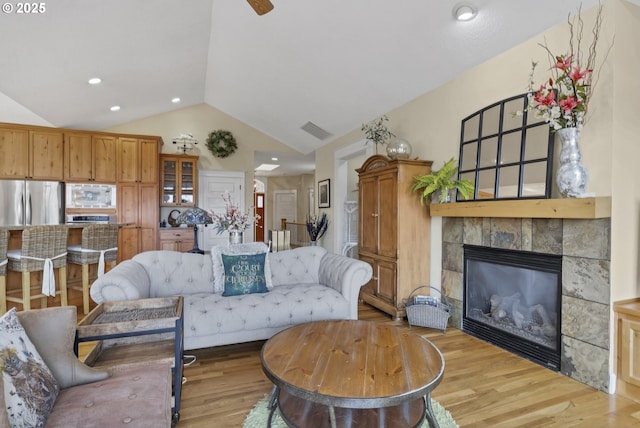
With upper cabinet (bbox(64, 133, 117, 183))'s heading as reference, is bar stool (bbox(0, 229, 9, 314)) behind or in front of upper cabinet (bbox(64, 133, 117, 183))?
in front

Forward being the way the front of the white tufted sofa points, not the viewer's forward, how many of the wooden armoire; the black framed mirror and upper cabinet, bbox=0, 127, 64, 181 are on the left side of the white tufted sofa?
2

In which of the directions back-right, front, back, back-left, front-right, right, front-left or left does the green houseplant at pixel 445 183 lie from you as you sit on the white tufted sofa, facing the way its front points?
left

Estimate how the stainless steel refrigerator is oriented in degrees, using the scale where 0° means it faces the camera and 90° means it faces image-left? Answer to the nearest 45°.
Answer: approximately 0°

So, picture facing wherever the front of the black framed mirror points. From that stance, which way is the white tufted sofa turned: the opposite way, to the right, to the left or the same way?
to the left

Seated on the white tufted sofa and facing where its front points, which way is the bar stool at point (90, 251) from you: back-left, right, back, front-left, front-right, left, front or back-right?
back-right

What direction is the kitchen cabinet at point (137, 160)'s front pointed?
toward the camera

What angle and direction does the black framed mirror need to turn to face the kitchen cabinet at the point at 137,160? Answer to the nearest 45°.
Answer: approximately 45° to its right

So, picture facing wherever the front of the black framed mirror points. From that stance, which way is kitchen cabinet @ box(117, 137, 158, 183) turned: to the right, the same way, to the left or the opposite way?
to the left

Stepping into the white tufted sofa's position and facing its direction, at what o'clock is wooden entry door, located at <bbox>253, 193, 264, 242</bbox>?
The wooden entry door is roughly at 6 o'clock from the white tufted sofa.

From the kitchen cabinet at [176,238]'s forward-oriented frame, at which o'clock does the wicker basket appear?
The wicker basket is roughly at 11 o'clock from the kitchen cabinet.

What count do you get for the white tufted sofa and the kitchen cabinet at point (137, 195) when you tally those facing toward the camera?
2

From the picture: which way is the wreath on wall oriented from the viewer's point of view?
toward the camera

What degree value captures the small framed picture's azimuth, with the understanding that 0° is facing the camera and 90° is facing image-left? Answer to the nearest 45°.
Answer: approximately 45°

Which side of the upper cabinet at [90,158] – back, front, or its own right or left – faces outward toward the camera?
front

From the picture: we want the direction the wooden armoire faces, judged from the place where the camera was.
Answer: facing the viewer and to the left of the viewer

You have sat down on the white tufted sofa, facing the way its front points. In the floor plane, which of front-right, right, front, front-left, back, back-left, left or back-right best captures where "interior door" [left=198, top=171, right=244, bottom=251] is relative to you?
back

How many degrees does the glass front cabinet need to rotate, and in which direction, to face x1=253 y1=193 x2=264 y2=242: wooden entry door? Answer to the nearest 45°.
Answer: approximately 135° to its left

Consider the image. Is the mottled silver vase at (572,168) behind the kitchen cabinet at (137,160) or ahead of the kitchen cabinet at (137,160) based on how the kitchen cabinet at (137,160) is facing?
ahead
